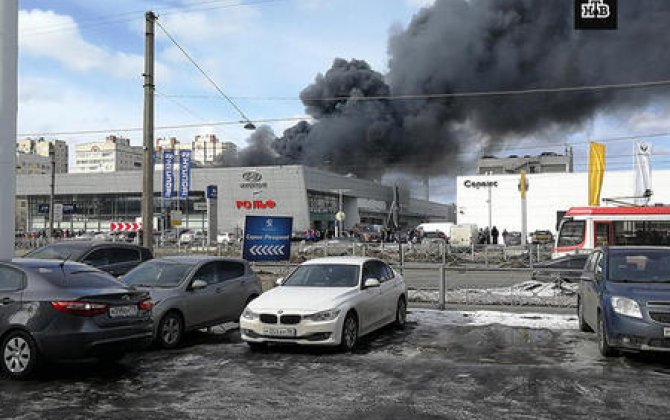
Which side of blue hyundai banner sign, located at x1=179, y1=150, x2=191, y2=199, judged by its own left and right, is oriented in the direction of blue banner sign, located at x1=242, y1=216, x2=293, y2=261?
front

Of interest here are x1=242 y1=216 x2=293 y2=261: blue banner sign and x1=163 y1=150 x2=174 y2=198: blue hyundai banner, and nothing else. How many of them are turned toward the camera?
2

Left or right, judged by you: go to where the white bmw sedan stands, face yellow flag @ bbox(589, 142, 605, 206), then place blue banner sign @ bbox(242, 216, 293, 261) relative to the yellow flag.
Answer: left

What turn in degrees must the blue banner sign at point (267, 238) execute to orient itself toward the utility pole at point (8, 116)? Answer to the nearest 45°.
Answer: approximately 45° to its right

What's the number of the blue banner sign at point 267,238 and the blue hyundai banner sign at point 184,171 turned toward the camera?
2

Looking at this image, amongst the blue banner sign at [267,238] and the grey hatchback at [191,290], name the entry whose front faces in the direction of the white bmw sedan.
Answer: the blue banner sign

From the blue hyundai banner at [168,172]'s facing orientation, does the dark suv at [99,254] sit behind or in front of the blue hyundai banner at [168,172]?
in front

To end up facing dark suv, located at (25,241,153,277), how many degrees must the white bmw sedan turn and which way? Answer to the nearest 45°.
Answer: approximately 90° to its right

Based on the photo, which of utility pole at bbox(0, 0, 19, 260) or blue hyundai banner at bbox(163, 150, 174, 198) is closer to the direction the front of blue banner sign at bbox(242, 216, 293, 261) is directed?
the utility pole

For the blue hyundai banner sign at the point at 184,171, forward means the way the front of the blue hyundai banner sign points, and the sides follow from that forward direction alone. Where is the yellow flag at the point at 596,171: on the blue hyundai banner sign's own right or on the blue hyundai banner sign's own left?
on the blue hyundai banner sign's own left

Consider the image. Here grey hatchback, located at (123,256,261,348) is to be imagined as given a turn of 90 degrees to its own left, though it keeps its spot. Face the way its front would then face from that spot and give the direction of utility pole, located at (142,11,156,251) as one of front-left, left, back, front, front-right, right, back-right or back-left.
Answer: back-left
